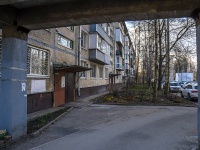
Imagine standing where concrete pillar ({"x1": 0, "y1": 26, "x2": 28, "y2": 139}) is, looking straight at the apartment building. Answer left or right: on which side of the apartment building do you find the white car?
right

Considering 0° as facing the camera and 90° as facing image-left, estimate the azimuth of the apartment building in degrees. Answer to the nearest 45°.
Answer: approximately 315°

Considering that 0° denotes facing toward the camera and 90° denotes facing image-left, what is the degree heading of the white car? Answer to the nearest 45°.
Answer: approximately 135°

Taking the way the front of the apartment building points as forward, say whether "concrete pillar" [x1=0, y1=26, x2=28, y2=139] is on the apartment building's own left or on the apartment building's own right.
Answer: on the apartment building's own right

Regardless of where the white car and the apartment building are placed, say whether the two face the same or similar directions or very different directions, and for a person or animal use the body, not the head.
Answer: very different directions
